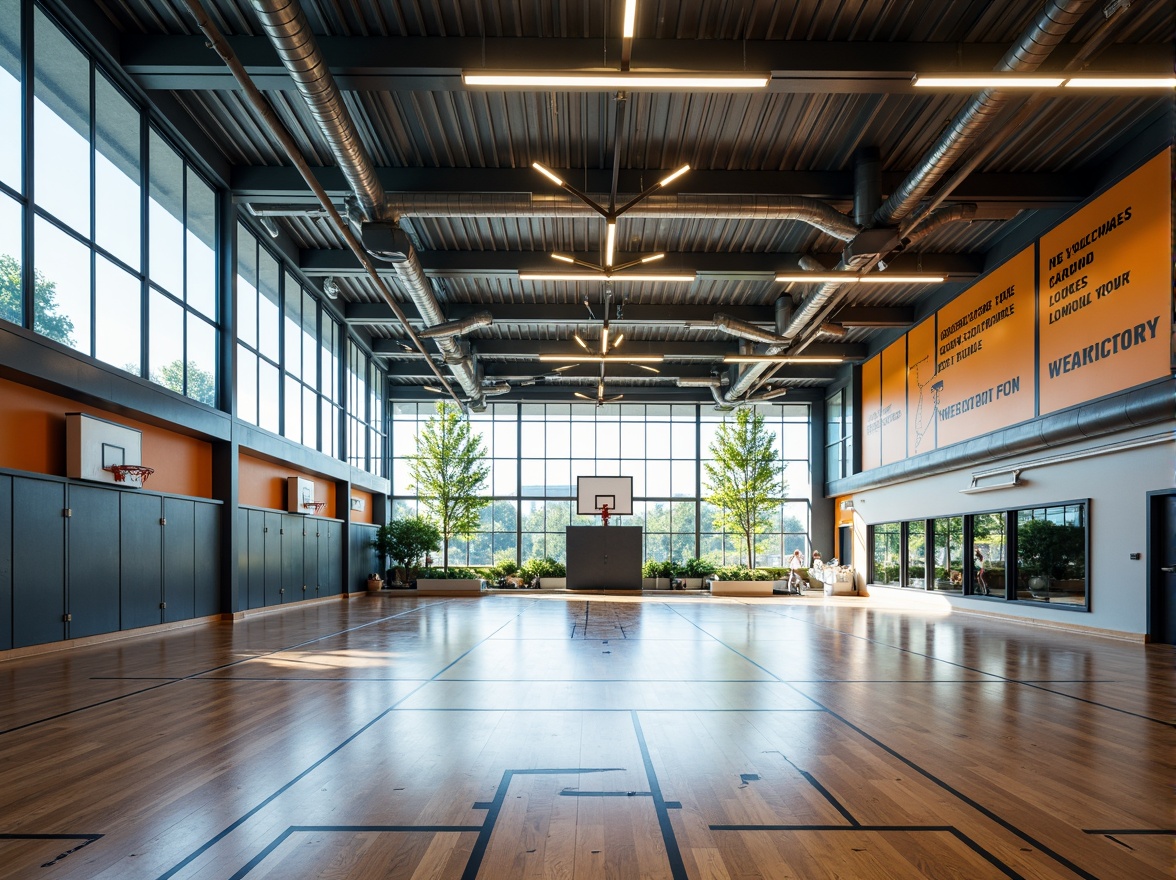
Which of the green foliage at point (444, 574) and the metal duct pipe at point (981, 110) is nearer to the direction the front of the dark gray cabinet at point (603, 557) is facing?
the metal duct pipe

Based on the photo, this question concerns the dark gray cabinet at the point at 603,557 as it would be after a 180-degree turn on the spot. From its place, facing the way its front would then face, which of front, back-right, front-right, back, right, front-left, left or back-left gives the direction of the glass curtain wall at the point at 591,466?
front

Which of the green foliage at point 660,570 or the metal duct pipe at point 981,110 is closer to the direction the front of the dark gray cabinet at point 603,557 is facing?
the metal duct pipe

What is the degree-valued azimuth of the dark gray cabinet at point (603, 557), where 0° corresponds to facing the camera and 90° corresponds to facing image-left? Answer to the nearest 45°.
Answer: approximately 0°

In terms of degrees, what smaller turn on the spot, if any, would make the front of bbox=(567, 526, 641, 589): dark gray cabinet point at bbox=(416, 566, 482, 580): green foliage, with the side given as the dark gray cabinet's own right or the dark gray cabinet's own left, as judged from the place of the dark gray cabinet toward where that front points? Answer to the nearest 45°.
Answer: approximately 90° to the dark gray cabinet's own right

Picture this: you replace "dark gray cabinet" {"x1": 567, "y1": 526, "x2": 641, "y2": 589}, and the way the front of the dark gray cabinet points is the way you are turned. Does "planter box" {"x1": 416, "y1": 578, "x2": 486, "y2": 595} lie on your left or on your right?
on your right

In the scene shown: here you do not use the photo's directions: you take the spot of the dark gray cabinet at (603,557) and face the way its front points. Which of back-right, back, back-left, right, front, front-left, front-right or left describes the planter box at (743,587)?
left
